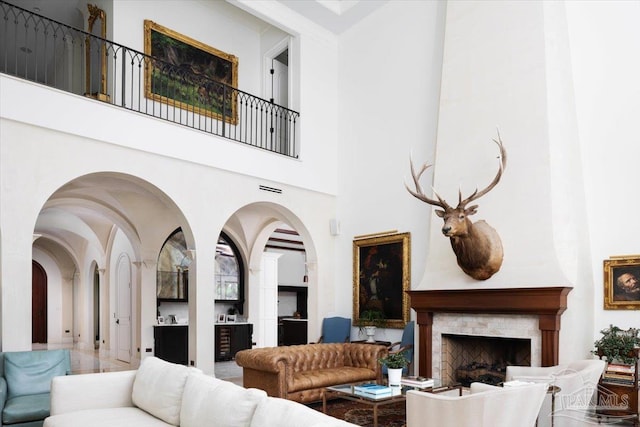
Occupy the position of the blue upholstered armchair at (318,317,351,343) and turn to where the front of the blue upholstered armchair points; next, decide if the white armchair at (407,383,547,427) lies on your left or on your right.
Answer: on your left

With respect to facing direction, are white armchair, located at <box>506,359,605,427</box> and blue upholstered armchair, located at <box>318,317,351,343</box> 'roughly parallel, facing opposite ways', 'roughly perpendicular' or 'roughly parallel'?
roughly perpendicular

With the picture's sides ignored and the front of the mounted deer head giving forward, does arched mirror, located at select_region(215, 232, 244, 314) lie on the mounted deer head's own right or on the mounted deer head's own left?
on the mounted deer head's own right

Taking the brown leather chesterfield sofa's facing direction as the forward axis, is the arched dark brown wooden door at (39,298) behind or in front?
behind

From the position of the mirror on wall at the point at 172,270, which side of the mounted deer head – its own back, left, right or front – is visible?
right

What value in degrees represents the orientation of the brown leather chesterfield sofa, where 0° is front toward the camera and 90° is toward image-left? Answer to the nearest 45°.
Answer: approximately 315°
